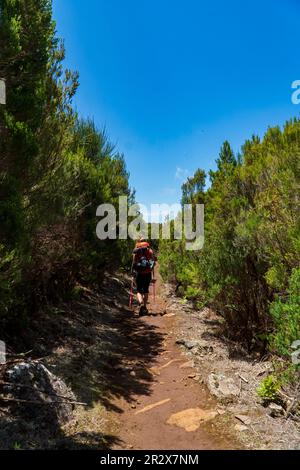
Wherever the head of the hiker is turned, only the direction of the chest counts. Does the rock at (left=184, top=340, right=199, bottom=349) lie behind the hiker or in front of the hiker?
behind

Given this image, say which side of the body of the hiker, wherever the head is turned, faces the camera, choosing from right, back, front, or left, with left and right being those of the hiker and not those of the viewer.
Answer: back

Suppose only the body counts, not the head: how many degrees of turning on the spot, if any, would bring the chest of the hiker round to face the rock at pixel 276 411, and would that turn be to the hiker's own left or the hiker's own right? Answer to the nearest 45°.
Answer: approximately 180°

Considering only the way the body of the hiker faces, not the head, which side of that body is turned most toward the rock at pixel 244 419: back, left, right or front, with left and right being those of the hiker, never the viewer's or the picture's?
back

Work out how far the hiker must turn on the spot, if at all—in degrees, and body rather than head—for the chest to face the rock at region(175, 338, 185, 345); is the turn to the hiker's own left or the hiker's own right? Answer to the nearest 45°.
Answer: approximately 180°

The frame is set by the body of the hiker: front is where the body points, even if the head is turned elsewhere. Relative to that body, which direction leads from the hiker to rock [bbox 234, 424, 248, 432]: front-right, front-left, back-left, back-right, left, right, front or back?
back

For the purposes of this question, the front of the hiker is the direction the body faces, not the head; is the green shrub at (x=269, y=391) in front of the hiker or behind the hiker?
behind

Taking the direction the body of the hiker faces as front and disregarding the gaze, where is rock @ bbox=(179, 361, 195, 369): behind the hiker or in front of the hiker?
behind

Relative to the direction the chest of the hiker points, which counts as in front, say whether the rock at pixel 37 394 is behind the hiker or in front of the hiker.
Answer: behind
